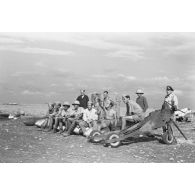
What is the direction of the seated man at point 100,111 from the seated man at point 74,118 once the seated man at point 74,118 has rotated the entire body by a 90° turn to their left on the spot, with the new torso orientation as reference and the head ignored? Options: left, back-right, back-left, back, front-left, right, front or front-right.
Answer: front-left

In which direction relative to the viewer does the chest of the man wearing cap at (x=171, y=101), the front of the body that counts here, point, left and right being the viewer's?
facing the viewer and to the left of the viewer

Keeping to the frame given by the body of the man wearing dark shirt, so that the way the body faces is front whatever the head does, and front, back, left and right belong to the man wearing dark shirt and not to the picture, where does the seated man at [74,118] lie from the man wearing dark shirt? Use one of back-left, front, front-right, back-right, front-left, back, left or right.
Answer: front

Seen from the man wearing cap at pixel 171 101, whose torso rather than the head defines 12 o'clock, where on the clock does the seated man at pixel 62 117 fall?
The seated man is roughly at 2 o'clock from the man wearing cap.

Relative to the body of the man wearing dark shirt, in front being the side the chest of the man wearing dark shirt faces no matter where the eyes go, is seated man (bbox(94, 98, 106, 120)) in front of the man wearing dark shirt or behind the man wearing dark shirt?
in front

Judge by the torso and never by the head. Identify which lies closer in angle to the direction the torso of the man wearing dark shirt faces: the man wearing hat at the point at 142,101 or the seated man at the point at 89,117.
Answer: the seated man

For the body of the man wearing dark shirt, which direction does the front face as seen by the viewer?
toward the camera

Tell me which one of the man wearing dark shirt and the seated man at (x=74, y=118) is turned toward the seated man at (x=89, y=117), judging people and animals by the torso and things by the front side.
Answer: the man wearing dark shirt

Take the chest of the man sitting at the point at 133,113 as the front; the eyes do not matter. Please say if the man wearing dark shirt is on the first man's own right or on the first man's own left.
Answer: on the first man's own right

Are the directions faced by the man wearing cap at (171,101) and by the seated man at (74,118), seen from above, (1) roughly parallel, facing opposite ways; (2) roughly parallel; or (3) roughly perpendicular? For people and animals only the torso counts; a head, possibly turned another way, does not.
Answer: roughly parallel
